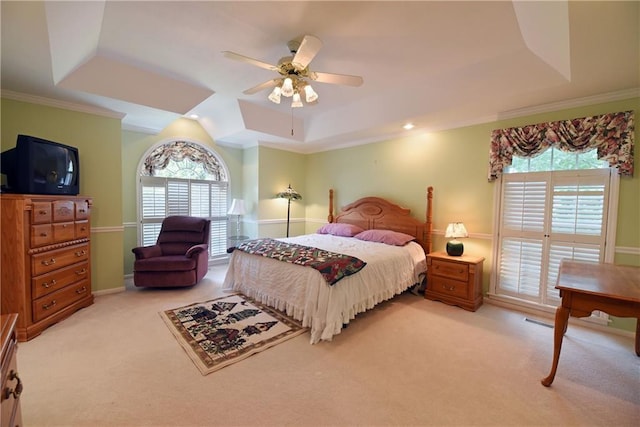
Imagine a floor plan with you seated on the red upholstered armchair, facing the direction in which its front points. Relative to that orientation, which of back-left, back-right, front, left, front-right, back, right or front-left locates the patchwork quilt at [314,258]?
left

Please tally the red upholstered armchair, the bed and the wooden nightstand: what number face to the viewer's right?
0

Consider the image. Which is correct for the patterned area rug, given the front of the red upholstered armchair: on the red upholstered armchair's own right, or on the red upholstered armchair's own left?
on the red upholstered armchair's own left

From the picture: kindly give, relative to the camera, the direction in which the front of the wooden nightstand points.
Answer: facing the viewer and to the left of the viewer

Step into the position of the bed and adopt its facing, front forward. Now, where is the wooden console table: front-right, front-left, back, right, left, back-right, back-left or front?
left

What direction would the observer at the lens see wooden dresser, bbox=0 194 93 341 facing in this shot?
facing the viewer and to the right of the viewer

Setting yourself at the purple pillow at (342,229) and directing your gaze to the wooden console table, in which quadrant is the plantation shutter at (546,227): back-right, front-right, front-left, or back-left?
front-left

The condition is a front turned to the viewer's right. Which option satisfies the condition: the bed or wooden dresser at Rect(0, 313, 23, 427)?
the wooden dresser

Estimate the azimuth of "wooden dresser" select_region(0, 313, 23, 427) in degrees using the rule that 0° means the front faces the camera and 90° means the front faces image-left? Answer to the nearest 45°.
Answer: approximately 270°

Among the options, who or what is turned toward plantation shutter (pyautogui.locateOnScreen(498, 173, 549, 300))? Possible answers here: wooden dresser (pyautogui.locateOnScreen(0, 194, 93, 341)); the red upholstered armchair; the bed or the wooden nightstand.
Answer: the wooden dresser

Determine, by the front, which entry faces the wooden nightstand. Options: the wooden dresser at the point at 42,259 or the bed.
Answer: the wooden dresser

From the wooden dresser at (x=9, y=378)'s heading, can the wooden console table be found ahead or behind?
ahead

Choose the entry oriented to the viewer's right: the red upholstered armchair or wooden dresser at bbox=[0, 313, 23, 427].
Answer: the wooden dresser

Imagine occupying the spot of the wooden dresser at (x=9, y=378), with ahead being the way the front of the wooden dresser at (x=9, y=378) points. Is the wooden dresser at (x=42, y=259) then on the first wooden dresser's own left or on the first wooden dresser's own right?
on the first wooden dresser's own left

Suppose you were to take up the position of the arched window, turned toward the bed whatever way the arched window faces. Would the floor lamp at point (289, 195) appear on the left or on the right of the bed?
left

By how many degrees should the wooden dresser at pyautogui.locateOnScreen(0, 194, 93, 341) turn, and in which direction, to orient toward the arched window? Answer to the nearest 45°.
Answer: approximately 90° to its left

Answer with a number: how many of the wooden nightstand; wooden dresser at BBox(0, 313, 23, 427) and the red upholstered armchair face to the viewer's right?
1

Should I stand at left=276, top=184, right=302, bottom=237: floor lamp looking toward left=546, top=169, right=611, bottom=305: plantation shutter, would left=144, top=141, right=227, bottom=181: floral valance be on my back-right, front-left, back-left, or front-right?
back-right
